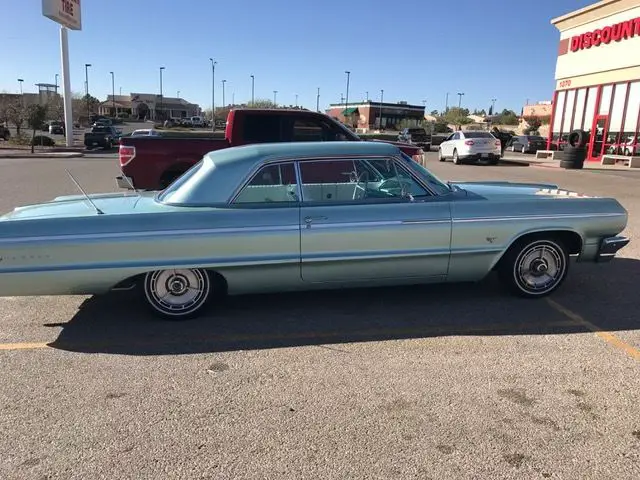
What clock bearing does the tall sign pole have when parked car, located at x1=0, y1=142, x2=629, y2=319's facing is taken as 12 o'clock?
The tall sign pole is roughly at 8 o'clock from the parked car.

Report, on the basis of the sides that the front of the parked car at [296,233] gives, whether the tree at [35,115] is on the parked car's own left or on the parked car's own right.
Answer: on the parked car's own left

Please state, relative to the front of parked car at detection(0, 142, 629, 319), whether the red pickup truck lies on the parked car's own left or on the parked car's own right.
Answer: on the parked car's own left

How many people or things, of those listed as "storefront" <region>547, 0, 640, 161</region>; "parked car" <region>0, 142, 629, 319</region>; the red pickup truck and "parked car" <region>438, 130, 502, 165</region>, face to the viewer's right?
2

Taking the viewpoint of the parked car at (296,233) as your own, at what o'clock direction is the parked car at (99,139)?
the parked car at (99,139) is roughly at 8 o'clock from the parked car at (296,233).

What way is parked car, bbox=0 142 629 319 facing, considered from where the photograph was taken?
facing to the right of the viewer

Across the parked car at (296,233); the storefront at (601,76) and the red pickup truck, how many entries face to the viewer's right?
2

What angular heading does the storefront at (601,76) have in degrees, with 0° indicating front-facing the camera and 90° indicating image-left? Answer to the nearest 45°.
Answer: approximately 45°

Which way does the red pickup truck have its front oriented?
to the viewer's right

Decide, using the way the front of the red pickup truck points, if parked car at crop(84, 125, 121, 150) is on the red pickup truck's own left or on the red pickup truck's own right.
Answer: on the red pickup truck's own left
